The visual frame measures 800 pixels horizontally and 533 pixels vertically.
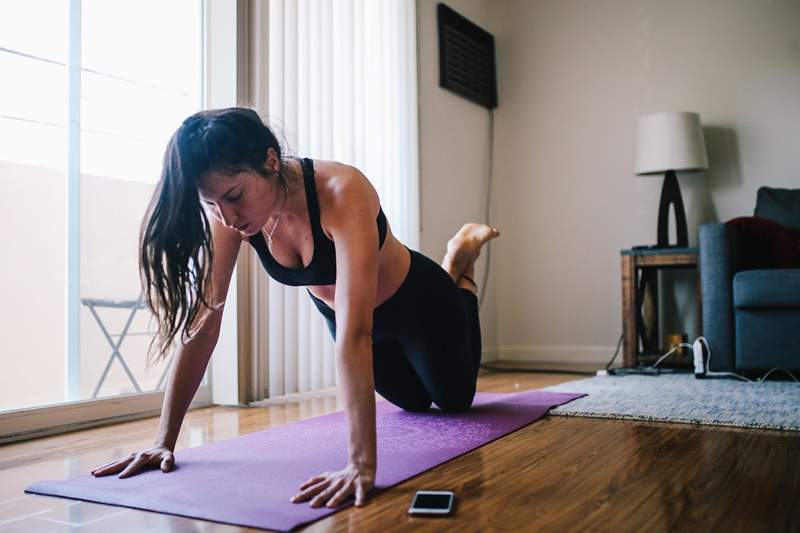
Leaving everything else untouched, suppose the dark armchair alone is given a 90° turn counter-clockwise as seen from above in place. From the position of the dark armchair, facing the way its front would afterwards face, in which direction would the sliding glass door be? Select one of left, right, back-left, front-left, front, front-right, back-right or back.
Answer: back-right

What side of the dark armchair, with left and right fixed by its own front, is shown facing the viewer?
front

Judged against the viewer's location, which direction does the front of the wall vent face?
facing the viewer and to the right of the viewer

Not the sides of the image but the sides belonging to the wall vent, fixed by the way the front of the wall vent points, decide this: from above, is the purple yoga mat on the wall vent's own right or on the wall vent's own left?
on the wall vent's own right

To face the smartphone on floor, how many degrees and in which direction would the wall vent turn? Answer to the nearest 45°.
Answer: approximately 45° to its right
